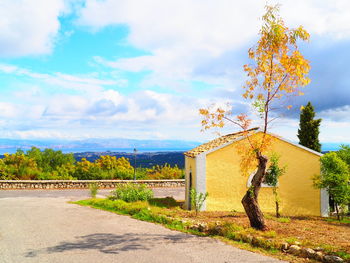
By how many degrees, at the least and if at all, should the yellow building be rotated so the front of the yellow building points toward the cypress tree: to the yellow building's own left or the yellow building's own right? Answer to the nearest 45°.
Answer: approximately 135° to the yellow building's own right

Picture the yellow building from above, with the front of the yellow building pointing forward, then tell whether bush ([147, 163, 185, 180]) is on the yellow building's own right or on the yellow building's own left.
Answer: on the yellow building's own right

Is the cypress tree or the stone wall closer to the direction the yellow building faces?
the stone wall

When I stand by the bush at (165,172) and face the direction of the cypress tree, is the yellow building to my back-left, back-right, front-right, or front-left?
front-right

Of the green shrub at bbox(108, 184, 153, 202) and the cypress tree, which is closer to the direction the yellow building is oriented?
the green shrub

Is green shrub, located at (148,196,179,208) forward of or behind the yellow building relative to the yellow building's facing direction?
forward

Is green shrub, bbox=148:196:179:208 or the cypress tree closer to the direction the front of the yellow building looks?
the green shrub

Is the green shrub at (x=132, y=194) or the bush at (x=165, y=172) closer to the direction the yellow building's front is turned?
the green shrub

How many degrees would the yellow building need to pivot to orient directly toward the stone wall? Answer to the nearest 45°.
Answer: approximately 45° to its right

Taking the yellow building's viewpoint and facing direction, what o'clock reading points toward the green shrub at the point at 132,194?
The green shrub is roughly at 12 o'clock from the yellow building.

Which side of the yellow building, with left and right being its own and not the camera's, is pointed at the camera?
left
